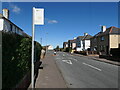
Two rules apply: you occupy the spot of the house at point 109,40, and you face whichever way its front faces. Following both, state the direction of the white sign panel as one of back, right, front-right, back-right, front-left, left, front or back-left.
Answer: front-left

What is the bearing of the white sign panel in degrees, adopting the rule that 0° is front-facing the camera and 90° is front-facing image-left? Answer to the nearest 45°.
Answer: approximately 0°

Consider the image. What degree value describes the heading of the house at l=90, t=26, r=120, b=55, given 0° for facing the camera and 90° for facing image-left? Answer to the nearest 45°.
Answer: approximately 45°

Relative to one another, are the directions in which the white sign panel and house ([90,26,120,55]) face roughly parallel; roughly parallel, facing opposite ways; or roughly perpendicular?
roughly perpendicular

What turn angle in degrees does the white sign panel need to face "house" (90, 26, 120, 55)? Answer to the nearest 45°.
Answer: approximately 135° to its left
